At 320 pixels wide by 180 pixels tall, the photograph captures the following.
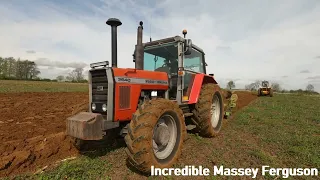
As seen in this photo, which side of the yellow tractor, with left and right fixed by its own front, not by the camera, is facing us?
front

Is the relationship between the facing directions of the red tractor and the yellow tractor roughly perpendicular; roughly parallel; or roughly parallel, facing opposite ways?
roughly parallel

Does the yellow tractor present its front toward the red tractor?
yes

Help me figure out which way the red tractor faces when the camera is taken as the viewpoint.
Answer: facing the viewer and to the left of the viewer

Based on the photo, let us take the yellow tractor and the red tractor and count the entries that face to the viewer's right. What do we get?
0

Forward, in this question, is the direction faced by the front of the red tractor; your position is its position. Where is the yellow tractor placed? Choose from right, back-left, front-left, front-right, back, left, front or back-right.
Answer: back
